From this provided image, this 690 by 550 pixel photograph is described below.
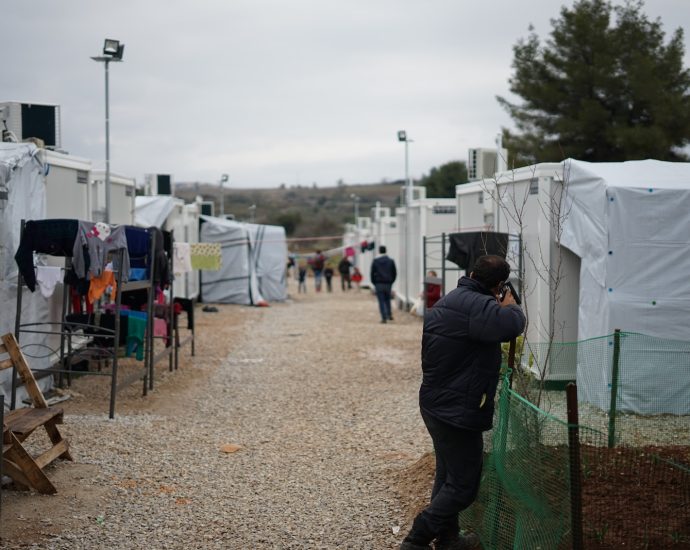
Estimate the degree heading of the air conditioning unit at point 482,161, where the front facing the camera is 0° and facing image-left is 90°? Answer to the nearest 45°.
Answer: approximately 45°

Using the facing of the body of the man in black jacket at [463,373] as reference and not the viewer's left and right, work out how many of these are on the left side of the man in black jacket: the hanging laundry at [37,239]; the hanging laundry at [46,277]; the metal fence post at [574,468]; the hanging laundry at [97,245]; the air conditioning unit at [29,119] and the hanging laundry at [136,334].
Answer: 5

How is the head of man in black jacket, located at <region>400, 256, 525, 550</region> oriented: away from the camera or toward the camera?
away from the camera

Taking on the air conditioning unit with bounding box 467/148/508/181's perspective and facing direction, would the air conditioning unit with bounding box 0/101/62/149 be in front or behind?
in front

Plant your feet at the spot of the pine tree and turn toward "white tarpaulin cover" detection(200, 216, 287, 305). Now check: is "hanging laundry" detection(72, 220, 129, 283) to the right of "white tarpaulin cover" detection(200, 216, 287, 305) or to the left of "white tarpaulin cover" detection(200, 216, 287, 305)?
left

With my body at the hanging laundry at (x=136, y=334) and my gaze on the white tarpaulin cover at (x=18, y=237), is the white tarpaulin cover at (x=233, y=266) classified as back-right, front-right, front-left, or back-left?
back-right

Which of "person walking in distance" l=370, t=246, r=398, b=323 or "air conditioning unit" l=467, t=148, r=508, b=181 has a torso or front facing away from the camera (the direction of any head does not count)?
the person walking in distance

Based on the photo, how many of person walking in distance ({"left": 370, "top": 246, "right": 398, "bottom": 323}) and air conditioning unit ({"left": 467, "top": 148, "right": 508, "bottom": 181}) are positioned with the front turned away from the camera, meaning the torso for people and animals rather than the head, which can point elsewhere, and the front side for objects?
1

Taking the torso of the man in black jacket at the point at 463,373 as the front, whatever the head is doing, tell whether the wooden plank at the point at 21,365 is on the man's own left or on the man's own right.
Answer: on the man's own left

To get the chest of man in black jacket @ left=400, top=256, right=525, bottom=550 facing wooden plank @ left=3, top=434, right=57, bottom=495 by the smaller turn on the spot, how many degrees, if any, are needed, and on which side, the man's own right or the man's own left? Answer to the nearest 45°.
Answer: approximately 135° to the man's own left

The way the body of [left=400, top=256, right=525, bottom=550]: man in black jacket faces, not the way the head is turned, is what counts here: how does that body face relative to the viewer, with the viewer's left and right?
facing away from the viewer and to the right of the viewer

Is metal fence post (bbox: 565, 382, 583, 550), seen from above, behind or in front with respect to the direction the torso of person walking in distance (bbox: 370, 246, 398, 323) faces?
behind

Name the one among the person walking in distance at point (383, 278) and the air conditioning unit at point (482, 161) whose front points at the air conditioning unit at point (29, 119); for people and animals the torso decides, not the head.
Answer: the air conditioning unit at point (482, 161)

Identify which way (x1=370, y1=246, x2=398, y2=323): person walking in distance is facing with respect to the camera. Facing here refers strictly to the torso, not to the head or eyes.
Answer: away from the camera
